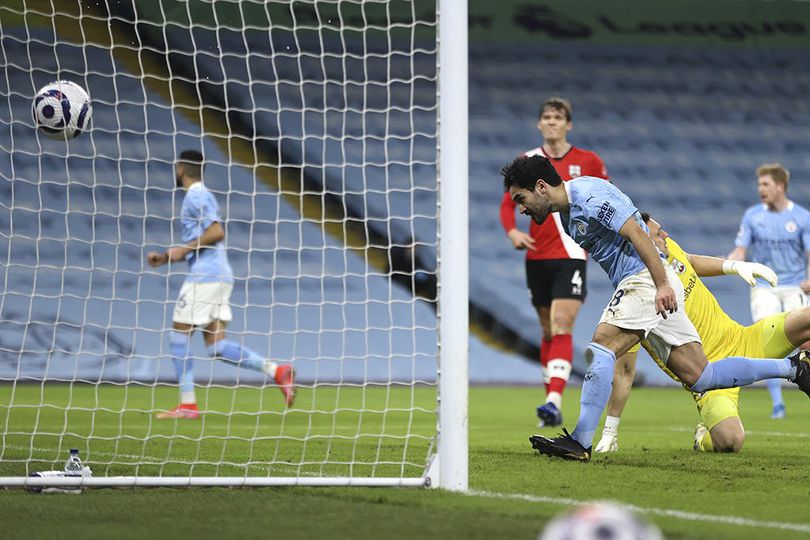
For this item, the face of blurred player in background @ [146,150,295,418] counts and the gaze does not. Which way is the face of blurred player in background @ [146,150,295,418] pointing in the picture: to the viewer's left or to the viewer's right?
to the viewer's left

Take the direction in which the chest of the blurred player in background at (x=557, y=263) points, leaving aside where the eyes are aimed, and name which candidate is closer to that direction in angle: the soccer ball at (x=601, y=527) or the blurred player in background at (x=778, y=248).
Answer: the soccer ball

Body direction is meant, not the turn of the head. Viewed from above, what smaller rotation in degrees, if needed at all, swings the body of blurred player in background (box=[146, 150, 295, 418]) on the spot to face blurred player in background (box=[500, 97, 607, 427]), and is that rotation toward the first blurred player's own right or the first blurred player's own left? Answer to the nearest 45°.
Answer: approximately 180°

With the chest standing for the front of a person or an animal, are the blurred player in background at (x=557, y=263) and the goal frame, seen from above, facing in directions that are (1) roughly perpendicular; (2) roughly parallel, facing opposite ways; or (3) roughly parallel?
roughly perpendicular

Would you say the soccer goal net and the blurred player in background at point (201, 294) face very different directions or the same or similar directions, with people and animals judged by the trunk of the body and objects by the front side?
very different directions

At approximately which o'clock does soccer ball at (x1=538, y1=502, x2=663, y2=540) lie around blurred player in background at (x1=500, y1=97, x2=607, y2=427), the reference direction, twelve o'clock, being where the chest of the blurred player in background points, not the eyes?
The soccer ball is roughly at 12 o'clock from the blurred player in background.

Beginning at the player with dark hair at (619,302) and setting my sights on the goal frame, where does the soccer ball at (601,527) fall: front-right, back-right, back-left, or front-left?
front-left

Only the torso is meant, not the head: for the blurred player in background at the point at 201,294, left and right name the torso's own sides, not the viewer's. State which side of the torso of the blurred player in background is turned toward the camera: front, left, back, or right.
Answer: left

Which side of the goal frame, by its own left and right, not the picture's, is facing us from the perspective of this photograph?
right

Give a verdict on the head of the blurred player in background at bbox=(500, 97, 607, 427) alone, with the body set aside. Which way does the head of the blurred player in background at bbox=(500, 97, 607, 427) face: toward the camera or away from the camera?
toward the camera

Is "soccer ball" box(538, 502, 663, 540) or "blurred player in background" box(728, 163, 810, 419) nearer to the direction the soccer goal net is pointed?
the blurred player in background

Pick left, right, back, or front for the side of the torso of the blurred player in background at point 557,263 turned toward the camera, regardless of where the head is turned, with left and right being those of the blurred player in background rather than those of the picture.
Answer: front

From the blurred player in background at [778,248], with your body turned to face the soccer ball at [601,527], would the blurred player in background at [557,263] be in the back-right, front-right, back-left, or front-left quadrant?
front-right

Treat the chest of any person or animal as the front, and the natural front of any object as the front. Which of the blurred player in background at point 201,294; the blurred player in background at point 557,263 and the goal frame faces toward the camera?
the blurred player in background at point 557,263
